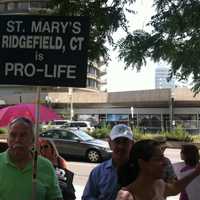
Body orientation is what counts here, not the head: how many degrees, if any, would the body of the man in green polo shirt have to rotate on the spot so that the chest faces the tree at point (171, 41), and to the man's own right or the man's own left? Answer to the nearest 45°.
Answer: approximately 135° to the man's own left

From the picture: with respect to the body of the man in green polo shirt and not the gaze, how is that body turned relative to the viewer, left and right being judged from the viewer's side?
facing the viewer

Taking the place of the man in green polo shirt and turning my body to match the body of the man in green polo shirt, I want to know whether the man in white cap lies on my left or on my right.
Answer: on my left

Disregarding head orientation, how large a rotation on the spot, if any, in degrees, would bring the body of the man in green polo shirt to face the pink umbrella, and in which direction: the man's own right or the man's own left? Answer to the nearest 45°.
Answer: approximately 180°

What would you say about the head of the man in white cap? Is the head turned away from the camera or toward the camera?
toward the camera
